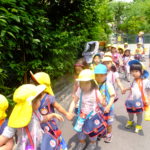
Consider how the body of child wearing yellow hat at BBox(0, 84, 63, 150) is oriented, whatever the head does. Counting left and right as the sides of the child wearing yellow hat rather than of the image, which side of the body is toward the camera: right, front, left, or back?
right

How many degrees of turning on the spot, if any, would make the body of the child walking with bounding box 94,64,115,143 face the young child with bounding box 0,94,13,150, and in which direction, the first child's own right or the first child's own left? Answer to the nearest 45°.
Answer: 0° — they already face them

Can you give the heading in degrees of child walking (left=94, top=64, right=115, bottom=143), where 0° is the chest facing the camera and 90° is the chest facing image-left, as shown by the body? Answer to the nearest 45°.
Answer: approximately 45°

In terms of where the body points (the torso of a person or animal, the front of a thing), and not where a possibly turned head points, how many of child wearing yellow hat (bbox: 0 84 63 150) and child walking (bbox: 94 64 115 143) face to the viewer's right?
1

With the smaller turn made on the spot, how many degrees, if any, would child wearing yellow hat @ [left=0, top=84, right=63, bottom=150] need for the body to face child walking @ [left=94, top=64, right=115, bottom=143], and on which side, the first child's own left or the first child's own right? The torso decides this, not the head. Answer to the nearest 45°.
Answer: approximately 45° to the first child's own left

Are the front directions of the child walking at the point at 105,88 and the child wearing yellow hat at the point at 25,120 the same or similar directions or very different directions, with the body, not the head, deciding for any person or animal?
very different directions
